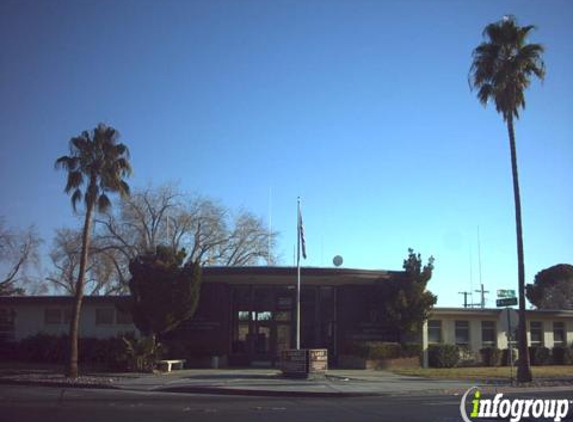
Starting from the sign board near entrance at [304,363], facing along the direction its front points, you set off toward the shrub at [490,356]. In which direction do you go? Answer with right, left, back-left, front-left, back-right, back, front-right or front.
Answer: back-left

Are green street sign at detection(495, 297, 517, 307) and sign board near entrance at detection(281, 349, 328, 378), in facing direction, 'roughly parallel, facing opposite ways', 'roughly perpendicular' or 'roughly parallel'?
roughly parallel

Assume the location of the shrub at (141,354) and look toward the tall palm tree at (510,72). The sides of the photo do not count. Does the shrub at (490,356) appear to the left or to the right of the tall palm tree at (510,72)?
left

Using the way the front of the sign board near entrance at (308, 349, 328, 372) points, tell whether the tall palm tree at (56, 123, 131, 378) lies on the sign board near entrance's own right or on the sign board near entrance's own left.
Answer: on the sign board near entrance's own right

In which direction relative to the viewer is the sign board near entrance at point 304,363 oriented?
toward the camera

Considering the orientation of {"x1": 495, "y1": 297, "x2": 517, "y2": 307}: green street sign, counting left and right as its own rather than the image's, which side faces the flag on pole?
right

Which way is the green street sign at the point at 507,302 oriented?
toward the camera

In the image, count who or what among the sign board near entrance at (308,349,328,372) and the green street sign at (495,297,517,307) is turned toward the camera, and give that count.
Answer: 2

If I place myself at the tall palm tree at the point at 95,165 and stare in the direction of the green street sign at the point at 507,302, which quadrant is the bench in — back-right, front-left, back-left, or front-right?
front-left

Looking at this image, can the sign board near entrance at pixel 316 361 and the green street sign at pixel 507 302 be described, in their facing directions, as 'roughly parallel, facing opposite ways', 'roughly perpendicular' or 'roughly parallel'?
roughly parallel

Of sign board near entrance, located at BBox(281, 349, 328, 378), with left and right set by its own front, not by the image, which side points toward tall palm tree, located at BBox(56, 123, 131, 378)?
right

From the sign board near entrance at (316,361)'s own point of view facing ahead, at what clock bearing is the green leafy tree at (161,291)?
The green leafy tree is roughly at 4 o'clock from the sign board near entrance.

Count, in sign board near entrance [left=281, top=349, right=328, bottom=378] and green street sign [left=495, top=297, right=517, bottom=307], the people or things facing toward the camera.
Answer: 2

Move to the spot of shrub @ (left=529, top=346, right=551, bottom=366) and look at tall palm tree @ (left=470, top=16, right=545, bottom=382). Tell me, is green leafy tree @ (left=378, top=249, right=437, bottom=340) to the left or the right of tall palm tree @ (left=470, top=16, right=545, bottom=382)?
right

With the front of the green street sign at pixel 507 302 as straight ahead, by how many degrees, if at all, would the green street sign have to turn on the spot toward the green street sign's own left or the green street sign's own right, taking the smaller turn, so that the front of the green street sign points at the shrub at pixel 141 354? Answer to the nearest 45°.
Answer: approximately 90° to the green street sign's own right
